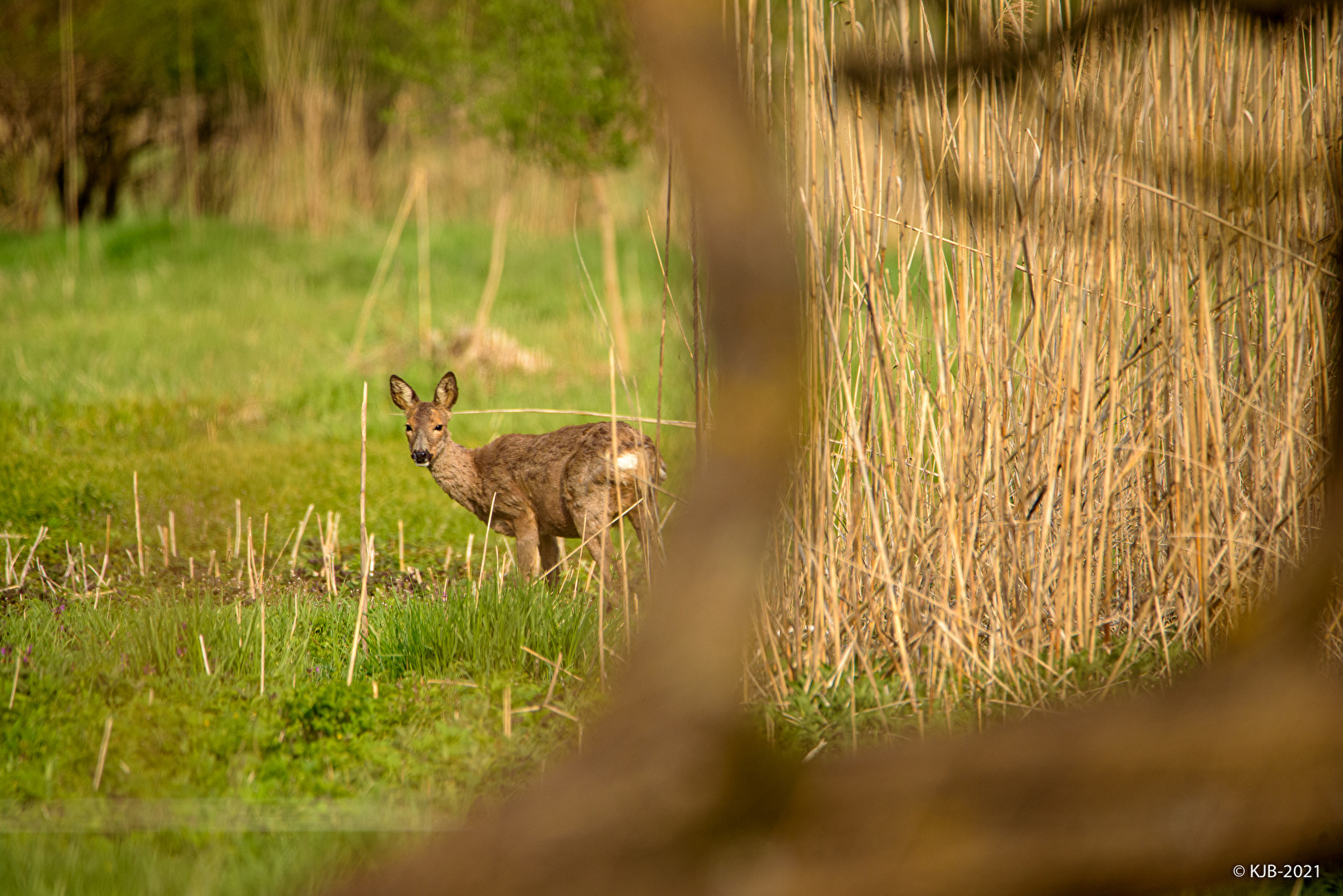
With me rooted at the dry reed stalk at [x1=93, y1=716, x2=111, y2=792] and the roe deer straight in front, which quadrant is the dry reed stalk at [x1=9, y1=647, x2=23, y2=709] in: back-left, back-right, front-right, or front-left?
front-left

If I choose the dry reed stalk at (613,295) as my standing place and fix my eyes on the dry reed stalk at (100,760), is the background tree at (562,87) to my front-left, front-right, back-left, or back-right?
back-right

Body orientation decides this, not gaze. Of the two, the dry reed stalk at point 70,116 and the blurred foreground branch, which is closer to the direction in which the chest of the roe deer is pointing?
the dry reed stalk

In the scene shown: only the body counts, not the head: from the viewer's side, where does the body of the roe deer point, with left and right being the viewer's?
facing away from the viewer and to the left of the viewer

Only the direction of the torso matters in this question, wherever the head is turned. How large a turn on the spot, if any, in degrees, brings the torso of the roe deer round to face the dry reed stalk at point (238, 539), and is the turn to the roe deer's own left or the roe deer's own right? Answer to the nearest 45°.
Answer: approximately 45° to the roe deer's own left

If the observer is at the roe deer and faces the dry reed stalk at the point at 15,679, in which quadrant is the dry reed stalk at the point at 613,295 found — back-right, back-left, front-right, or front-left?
back-right

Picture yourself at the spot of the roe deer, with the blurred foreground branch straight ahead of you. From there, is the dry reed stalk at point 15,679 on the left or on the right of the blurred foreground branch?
right
